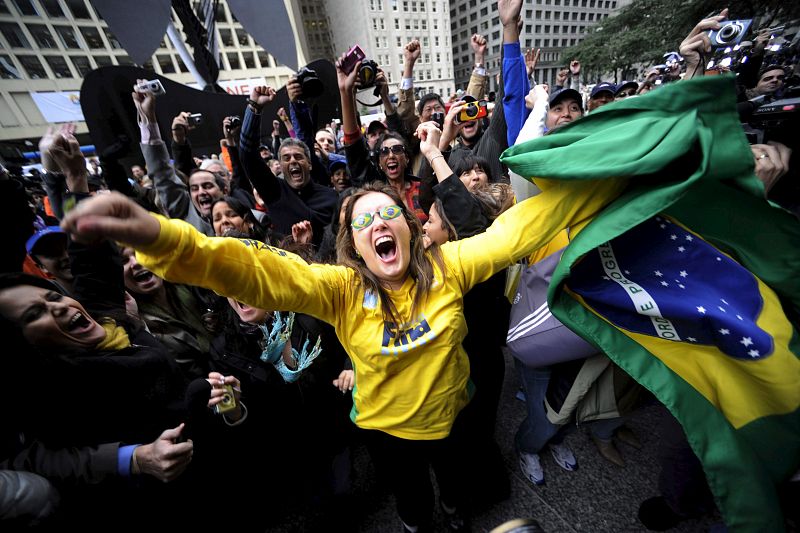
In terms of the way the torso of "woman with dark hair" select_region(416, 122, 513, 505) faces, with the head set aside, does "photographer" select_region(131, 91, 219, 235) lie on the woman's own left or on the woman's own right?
on the woman's own right

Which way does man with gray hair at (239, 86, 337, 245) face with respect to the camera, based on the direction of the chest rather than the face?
toward the camera

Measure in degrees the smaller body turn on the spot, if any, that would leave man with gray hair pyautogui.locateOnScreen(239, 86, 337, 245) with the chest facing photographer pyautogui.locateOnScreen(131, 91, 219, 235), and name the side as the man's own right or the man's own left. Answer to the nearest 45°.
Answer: approximately 90° to the man's own right

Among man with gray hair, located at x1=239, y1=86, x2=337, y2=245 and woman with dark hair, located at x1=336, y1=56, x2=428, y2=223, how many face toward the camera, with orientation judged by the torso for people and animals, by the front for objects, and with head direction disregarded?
2

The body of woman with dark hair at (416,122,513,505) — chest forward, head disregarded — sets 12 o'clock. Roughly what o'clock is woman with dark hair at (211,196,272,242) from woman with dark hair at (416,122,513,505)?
woman with dark hair at (211,196,272,242) is roughly at 2 o'clock from woman with dark hair at (416,122,513,505).

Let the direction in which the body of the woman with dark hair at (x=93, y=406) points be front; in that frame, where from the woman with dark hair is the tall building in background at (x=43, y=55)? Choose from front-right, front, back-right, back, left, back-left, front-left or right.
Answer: back-left

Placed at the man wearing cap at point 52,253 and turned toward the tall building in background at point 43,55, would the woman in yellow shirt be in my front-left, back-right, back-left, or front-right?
back-right

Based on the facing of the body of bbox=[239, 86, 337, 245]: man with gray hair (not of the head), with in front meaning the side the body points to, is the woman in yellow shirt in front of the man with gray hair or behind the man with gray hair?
in front

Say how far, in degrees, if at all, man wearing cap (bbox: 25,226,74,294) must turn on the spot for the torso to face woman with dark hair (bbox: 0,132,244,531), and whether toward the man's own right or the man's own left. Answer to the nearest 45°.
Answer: approximately 45° to the man's own right

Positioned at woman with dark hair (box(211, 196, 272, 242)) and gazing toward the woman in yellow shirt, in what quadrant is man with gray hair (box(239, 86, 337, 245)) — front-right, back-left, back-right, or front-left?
back-left

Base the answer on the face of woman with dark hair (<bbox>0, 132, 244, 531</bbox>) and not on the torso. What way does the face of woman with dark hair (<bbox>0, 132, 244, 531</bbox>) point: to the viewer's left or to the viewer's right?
to the viewer's right
